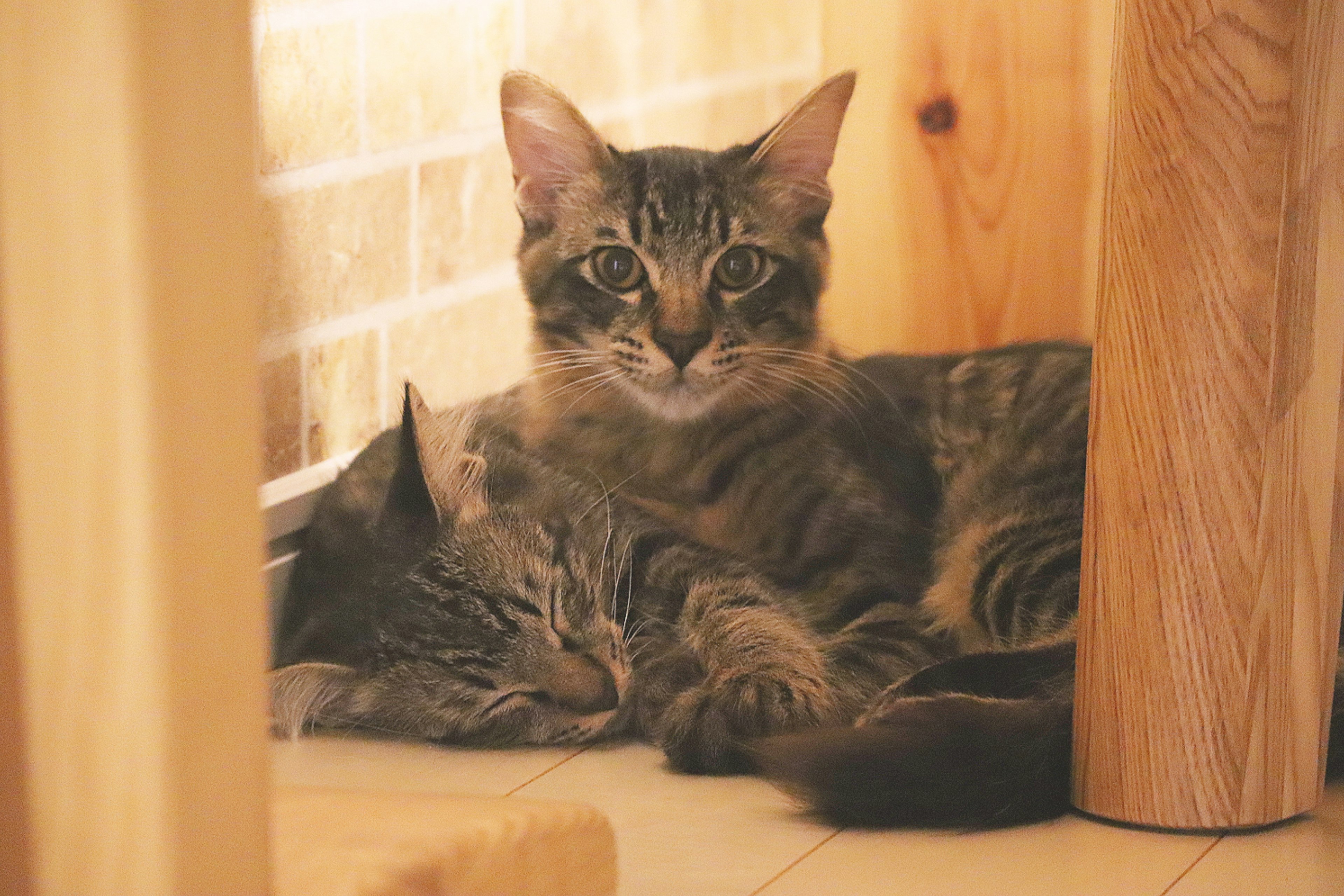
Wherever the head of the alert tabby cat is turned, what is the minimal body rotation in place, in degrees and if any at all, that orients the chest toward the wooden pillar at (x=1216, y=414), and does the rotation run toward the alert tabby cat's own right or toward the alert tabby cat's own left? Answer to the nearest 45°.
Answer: approximately 90° to the alert tabby cat's own left

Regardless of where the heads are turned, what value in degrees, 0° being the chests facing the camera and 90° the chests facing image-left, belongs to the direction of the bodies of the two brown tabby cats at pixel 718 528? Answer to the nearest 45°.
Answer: approximately 45°
